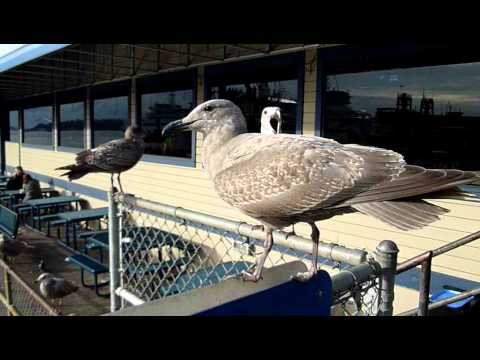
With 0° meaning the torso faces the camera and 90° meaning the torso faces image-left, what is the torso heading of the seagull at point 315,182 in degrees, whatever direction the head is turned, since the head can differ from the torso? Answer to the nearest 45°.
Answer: approximately 90°

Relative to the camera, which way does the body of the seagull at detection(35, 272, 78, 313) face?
to the viewer's left

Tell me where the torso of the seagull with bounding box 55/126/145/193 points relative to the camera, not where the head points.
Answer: to the viewer's right

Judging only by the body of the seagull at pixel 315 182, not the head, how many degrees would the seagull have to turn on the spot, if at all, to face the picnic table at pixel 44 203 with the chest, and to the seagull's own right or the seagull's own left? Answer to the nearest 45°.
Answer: approximately 45° to the seagull's own right

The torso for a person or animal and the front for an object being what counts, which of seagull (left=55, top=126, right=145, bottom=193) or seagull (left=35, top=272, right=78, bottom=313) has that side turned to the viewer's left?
seagull (left=35, top=272, right=78, bottom=313)

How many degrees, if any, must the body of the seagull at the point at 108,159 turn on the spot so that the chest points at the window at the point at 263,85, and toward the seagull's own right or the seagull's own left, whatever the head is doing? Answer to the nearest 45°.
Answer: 0° — it already faces it
